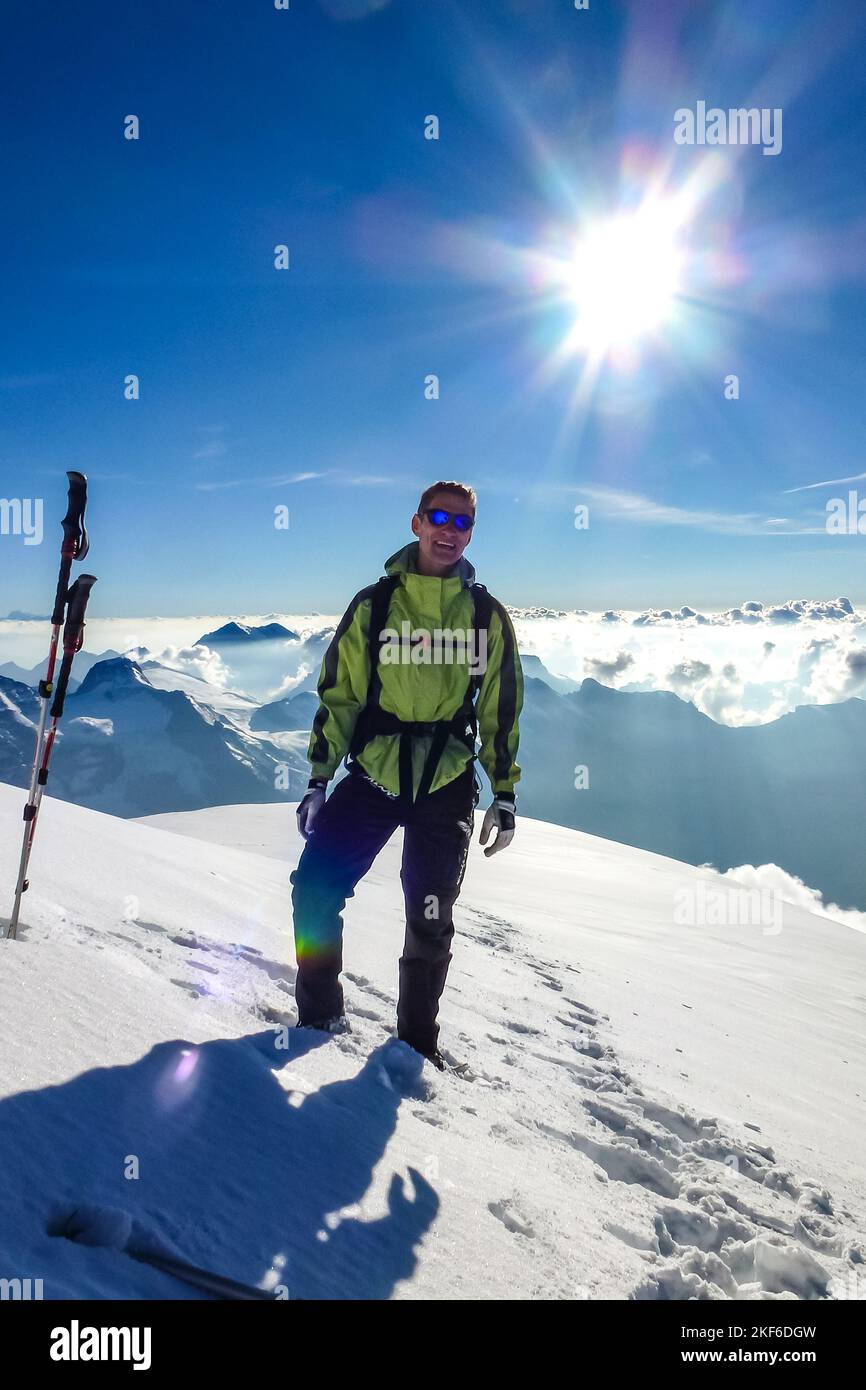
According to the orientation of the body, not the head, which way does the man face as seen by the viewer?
toward the camera

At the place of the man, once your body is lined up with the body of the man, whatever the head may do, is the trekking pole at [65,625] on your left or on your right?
on your right
